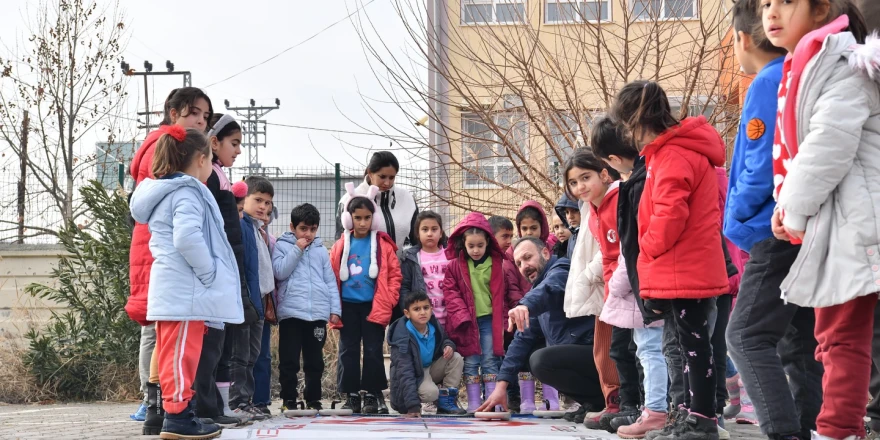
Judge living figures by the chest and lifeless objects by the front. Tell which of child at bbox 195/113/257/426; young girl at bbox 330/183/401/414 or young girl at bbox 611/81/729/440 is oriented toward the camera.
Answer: young girl at bbox 330/183/401/414

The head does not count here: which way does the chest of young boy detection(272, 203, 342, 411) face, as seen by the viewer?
toward the camera

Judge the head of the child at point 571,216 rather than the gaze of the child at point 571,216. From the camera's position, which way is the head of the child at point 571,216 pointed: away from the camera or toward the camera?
toward the camera

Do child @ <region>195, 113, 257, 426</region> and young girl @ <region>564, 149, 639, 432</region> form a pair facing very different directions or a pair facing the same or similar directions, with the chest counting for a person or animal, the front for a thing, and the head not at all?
very different directions

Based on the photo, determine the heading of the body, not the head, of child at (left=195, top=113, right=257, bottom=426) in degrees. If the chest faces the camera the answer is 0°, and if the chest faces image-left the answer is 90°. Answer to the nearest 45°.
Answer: approximately 270°

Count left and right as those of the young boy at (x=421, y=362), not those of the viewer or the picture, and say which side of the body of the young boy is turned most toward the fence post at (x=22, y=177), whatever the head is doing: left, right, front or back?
back

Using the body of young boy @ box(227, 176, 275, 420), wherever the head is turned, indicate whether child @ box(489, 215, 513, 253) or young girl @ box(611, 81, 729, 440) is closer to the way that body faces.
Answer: the young girl

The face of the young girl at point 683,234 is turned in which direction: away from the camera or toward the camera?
away from the camera

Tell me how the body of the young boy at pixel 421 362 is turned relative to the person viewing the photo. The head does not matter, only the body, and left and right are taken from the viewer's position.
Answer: facing the viewer and to the right of the viewer

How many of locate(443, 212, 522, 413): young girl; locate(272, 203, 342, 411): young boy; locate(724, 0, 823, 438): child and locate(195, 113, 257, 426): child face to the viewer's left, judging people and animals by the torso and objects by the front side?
1

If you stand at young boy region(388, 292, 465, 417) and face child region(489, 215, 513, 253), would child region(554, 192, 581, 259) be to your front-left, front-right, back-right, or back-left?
front-right

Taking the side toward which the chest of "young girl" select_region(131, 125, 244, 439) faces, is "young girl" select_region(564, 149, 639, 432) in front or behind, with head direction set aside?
in front

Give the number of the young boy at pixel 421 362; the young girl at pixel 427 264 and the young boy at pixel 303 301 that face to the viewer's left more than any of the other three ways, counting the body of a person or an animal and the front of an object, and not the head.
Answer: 0

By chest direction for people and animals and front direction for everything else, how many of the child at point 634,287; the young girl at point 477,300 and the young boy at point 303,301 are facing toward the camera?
2

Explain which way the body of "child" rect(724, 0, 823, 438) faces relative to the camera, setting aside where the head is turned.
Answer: to the viewer's left
